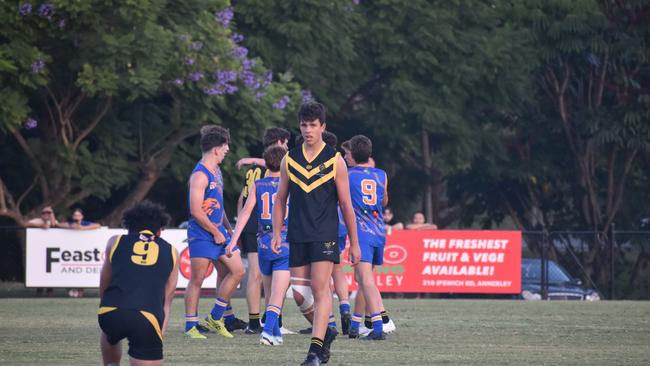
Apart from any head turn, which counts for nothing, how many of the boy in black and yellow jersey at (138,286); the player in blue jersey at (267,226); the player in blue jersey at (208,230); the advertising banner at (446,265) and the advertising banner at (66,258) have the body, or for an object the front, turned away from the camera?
2

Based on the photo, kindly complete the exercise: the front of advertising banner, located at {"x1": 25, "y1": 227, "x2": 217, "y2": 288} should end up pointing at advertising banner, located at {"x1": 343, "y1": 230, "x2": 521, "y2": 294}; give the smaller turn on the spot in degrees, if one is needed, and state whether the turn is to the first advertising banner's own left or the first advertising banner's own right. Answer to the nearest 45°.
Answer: approximately 90° to the first advertising banner's own left

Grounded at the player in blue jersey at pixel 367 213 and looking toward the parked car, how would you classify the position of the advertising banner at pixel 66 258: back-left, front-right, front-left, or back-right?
front-left

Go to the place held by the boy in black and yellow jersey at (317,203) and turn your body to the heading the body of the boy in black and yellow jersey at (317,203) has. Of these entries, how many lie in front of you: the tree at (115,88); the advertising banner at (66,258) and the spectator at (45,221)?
0

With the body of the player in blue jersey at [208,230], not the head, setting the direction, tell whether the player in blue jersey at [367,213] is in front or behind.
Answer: in front

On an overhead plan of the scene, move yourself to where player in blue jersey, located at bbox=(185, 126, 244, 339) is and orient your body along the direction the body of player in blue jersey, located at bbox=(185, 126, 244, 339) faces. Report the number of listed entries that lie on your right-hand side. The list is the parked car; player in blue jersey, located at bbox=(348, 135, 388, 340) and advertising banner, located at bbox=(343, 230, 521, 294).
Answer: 0

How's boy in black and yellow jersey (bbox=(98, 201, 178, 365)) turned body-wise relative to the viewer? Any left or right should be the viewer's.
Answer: facing away from the viewer

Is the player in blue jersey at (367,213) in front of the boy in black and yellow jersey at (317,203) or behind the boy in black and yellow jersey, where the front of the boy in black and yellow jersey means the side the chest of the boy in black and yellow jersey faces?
behind

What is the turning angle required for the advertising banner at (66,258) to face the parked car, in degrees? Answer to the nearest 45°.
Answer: approximately 90° to its left

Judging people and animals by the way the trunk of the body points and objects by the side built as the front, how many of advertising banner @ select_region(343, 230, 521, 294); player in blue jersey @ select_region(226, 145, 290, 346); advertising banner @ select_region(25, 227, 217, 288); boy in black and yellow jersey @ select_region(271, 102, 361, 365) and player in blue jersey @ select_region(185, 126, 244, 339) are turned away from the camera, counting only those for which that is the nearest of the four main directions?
1

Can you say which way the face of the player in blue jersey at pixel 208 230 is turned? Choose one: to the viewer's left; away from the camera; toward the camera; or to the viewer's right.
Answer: to the viewer's right

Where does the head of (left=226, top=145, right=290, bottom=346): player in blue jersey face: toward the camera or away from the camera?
away from the camera

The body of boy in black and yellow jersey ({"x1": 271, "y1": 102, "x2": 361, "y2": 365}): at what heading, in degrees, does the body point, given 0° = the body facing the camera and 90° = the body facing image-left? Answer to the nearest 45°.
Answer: approximately 0°

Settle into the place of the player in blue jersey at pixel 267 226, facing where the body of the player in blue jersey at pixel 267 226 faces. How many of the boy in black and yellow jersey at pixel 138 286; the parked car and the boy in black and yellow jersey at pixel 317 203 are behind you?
2

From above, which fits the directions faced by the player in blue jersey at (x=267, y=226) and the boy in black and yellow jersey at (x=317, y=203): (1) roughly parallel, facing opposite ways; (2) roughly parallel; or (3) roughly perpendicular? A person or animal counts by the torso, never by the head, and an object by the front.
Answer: roughly parallel, facing opposite ways

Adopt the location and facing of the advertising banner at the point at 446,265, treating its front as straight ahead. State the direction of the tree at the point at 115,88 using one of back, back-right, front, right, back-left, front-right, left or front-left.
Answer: right

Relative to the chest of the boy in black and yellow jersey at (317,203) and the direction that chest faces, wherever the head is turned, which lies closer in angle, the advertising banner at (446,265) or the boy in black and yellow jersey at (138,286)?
the boy in black and yellow jersey

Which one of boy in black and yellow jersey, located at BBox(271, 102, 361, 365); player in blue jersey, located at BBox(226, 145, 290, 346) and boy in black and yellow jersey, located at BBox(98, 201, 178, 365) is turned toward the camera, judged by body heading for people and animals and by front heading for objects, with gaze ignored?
boy in black and yellow jersey, located at BBox(271, 102, 361, 365)

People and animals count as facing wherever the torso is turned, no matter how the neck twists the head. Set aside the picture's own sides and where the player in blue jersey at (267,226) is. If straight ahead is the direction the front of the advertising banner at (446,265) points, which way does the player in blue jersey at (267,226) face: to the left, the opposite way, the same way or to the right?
the opposite way
